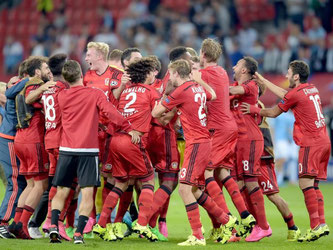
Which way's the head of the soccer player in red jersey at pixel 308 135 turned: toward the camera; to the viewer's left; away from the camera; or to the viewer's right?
to the viewer's left

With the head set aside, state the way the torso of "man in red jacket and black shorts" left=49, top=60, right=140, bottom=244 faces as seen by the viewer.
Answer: away from the camera

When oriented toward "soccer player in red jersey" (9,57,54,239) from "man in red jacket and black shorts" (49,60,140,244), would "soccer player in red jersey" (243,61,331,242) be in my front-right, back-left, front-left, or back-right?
back-right

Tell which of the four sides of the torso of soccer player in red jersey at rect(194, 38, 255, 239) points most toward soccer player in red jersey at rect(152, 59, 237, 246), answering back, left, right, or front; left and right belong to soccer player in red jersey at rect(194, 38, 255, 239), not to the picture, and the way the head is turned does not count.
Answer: left

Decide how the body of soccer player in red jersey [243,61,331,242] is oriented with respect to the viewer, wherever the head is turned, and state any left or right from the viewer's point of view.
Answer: facing away from the viewer and to the left of the viewer

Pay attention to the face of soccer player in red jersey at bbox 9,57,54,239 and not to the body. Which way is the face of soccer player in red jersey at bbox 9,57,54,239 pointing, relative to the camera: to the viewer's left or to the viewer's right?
to the viewer's right

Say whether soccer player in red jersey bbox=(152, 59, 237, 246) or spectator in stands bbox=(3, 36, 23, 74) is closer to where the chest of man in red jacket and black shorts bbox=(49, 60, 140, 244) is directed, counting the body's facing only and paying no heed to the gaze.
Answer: the spectator in stands

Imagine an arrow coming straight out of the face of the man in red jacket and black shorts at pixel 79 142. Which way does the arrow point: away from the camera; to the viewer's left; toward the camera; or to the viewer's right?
away from the camera
